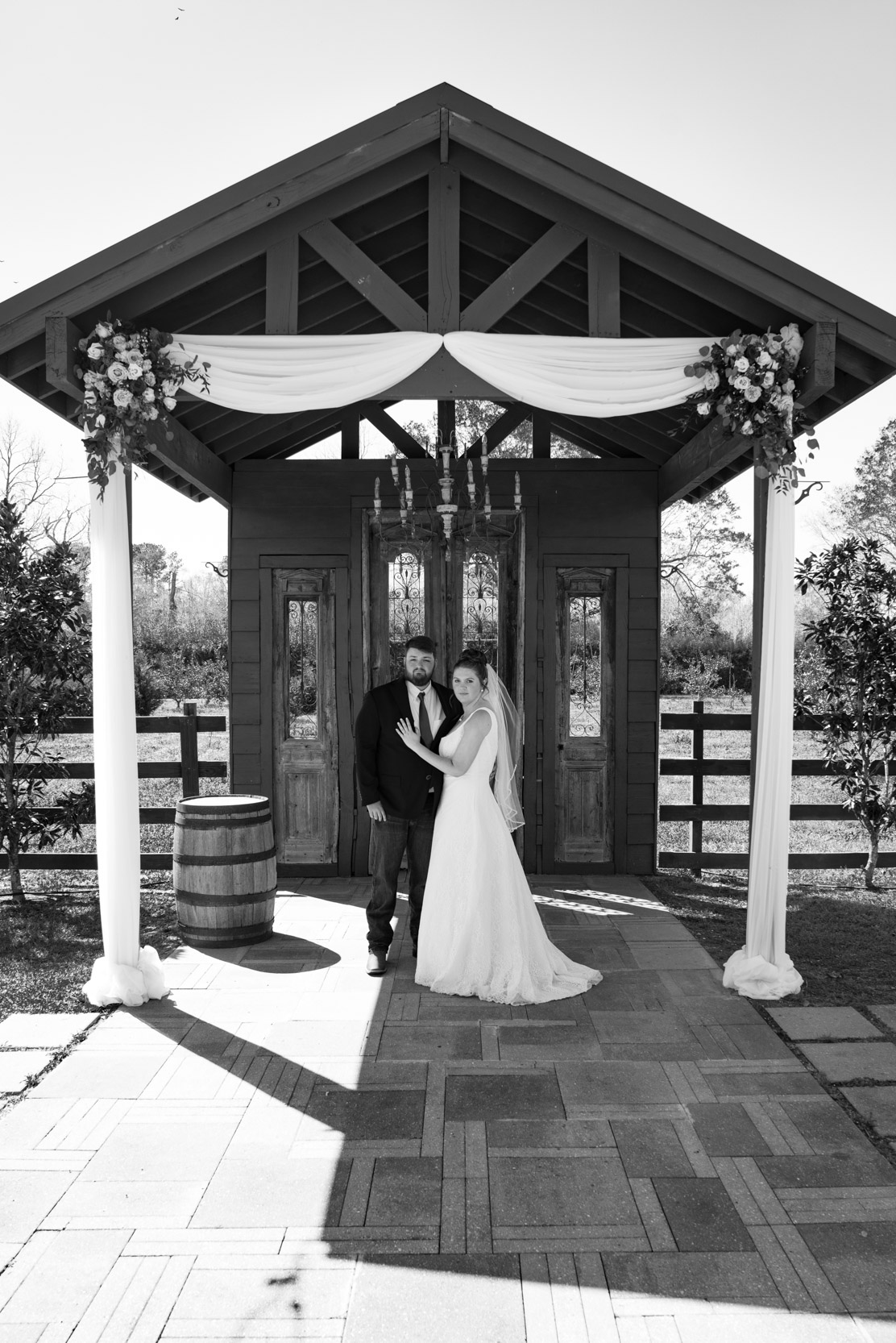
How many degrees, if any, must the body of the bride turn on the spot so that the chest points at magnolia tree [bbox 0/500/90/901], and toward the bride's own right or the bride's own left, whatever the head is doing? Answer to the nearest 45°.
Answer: approximately 45° to the bride's own right

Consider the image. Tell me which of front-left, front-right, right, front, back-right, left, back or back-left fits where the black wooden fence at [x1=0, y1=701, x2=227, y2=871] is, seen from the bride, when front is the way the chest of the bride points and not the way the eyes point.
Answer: front-right

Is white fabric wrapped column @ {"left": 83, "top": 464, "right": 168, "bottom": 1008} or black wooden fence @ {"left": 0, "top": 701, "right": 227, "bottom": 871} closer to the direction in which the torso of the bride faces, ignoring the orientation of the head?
the white fabric wrapped column

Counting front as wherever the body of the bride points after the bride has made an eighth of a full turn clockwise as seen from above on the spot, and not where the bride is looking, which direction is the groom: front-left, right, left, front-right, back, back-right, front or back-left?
front

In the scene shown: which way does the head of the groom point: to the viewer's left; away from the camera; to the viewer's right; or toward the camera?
toward the camera

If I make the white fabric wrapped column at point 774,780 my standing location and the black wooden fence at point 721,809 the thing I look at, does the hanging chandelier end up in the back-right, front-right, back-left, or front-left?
front-left

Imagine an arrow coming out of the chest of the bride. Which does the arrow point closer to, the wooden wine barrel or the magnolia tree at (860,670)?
the wooden wine barrel
